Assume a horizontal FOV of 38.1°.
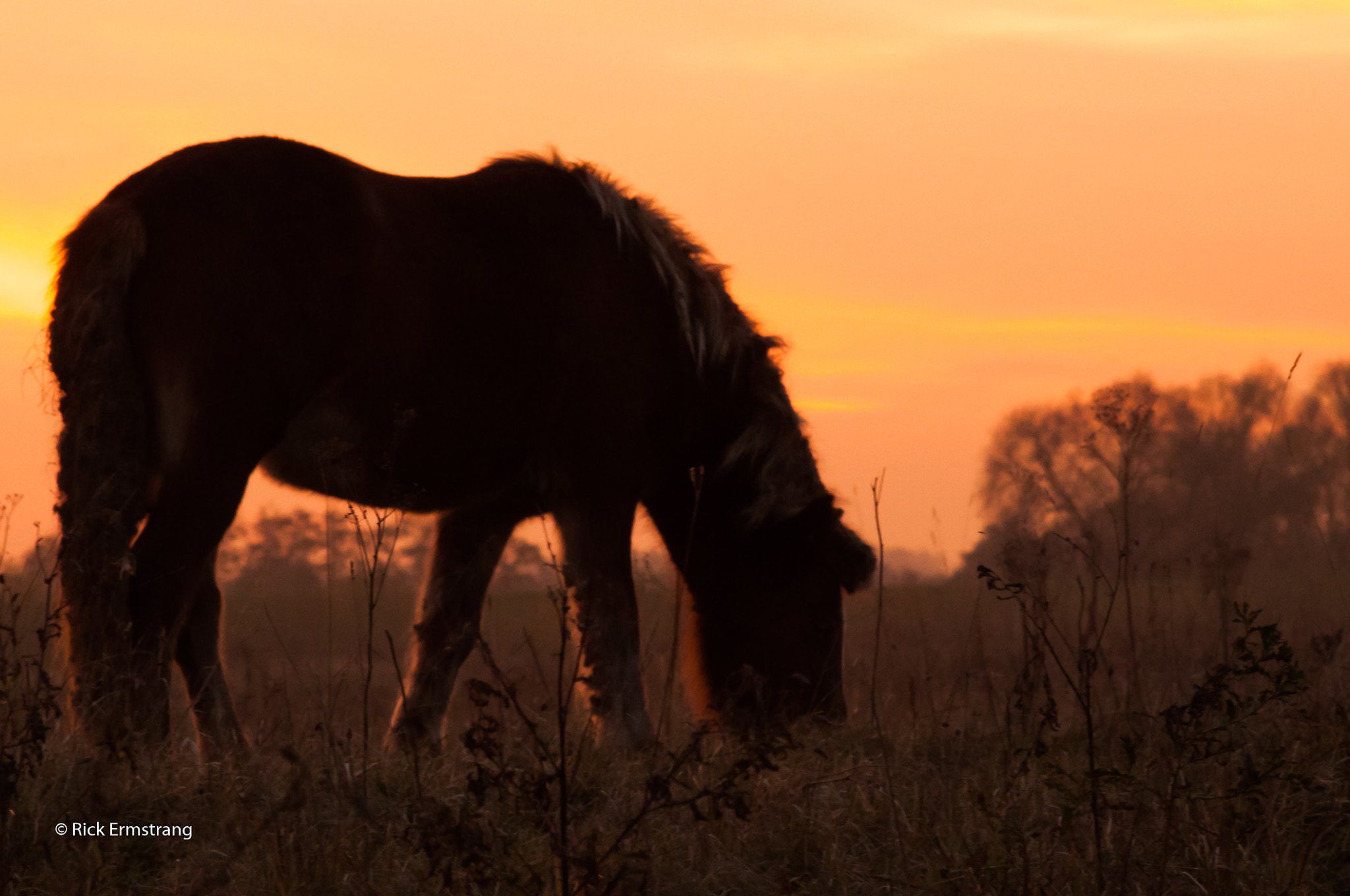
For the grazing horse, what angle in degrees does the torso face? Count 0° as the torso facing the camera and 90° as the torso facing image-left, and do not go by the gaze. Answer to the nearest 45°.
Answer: approximately 270°

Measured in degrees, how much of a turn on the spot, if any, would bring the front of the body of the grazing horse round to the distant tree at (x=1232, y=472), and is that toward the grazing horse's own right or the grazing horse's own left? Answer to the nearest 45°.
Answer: approximately 45° to the grazing horse's own left
